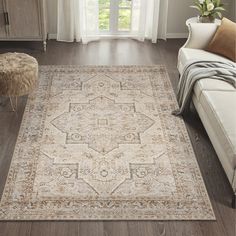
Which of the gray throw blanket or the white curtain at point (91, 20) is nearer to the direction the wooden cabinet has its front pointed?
the gray throw blanket

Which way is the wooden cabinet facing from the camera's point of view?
toward the camera

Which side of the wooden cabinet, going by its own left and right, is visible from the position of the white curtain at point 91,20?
left

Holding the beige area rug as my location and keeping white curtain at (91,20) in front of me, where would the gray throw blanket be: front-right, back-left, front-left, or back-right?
front-right

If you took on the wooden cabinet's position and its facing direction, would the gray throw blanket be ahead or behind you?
ahead

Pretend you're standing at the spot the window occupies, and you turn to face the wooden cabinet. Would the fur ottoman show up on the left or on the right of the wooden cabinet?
left

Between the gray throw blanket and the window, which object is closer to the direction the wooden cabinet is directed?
the gray throw blanket

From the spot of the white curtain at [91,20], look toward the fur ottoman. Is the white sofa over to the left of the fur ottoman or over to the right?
left

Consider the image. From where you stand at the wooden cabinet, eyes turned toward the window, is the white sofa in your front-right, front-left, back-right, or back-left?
front-right

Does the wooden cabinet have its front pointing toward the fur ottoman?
yes

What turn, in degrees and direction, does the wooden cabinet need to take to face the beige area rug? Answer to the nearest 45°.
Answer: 0° — it already faces it

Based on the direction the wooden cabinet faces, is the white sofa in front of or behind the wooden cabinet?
in front

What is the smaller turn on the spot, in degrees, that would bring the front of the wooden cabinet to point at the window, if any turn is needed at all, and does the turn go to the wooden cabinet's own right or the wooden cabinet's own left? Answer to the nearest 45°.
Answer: approximately 90° to the wooden cabinet's own left

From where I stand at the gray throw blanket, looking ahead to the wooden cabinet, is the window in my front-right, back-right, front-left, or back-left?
front-right
